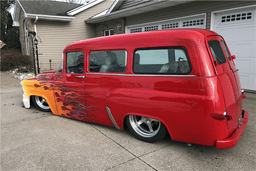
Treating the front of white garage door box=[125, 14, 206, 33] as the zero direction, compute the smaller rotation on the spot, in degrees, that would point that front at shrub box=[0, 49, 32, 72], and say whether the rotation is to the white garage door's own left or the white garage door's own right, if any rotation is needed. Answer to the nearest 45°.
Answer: approximately 45° to the white garage door's own right

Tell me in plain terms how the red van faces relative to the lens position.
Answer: facing away from the viewer and to the left of the viewer

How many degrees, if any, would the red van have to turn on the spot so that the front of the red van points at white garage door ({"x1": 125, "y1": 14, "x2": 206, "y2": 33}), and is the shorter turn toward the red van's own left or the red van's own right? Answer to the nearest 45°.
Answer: approximately 45° to the red van's own right

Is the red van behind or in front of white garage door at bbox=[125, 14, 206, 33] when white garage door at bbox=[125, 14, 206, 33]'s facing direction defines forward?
in front

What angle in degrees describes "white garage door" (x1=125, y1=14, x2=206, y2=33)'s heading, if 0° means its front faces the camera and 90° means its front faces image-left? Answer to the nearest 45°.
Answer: approximately 45°

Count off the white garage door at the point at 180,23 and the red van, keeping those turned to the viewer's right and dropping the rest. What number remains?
0
